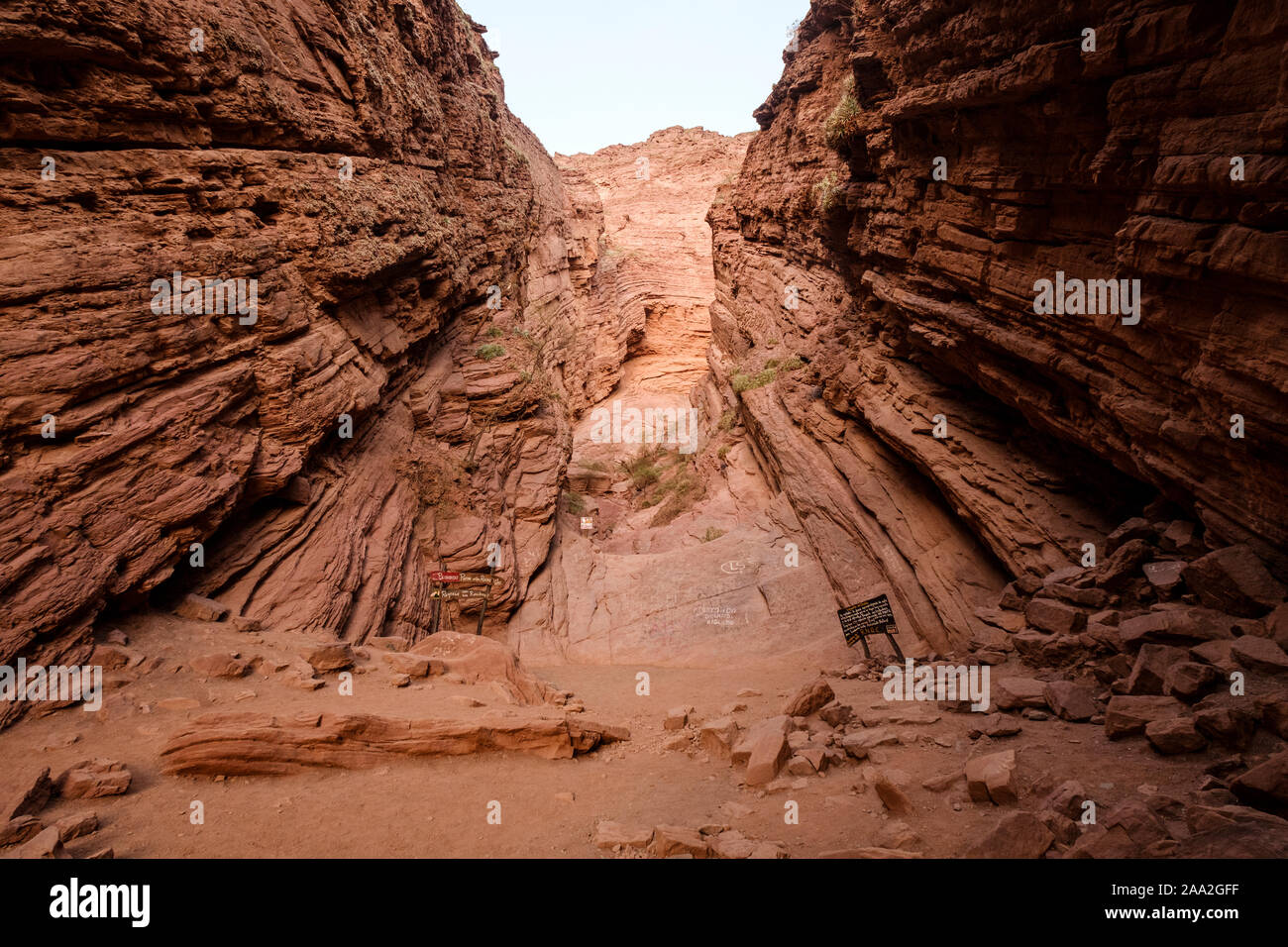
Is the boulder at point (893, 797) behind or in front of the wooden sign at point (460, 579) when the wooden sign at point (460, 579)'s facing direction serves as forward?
in front

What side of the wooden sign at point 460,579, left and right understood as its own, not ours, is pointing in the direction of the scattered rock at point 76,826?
front

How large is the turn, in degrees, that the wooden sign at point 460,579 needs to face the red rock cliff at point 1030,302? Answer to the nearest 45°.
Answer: approximately 45° to its left

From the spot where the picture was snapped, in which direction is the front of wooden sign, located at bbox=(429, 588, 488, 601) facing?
facing the viewer

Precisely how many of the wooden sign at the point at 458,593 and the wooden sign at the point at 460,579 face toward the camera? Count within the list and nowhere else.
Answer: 2

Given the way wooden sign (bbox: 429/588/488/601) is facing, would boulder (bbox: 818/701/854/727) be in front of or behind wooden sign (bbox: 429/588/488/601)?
in front

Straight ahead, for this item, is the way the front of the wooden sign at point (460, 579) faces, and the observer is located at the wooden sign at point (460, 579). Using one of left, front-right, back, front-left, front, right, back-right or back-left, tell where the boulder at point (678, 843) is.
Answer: front

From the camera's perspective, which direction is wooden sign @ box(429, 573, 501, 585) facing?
toward the camera

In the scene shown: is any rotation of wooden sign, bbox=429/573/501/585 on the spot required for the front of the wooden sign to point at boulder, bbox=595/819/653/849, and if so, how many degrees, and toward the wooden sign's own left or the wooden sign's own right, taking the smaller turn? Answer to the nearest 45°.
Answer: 0° — it already faces it
